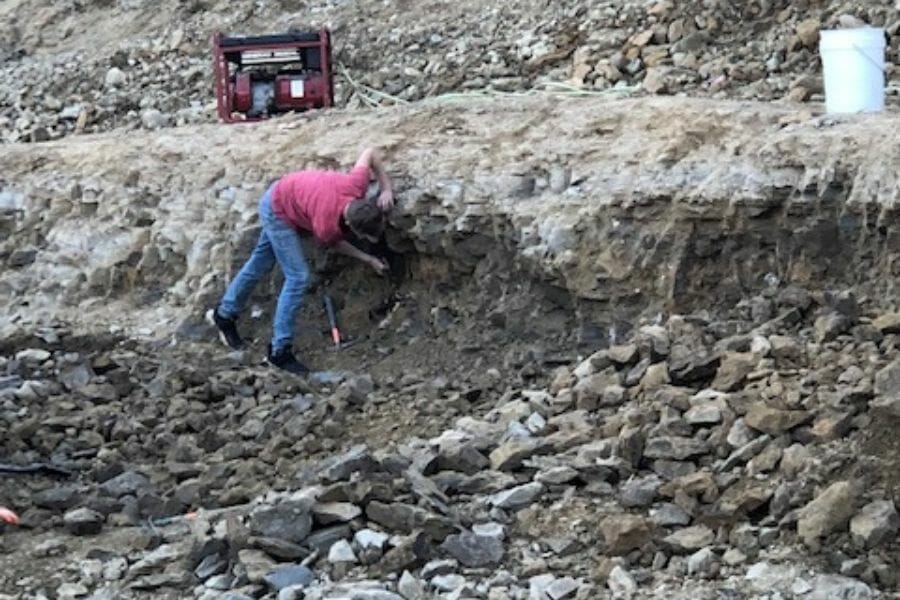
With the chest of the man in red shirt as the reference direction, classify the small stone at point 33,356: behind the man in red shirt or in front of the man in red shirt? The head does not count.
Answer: behind

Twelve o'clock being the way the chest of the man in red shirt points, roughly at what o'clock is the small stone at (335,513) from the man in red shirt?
The small stone is roughly at 3 o'clock from the man in red shirt.

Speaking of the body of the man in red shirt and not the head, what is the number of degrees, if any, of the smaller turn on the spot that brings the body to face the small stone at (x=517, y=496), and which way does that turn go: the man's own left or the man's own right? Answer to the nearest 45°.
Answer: approximately 90° to the man's own right

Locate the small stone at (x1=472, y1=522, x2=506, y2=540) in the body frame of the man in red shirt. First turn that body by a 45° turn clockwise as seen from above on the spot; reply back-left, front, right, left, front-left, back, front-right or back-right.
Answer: front-right

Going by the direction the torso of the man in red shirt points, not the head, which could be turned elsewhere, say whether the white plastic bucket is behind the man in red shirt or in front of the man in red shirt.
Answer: in front

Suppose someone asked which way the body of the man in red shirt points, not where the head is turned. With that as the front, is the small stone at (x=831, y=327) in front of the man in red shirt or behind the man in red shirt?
in front

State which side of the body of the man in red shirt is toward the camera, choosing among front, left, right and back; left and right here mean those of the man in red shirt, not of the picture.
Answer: right

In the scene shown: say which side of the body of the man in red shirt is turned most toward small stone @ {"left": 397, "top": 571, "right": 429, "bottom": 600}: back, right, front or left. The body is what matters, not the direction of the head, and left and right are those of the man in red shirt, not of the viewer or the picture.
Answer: right

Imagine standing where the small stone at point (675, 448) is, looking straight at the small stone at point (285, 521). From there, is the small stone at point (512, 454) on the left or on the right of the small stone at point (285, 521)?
right

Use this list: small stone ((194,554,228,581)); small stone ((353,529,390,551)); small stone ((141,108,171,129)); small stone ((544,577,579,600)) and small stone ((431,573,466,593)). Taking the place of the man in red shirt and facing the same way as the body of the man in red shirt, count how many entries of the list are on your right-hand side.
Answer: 4

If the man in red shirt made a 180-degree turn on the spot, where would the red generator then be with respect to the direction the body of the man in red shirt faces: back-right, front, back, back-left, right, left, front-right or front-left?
right

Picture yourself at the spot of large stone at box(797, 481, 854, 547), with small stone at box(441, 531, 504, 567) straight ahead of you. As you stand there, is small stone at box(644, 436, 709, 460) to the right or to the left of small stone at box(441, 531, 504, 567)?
right

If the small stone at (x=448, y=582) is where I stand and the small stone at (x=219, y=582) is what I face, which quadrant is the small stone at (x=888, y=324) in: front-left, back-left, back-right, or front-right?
back-right

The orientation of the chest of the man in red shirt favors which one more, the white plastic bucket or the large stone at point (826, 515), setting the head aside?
the white plastic bucket

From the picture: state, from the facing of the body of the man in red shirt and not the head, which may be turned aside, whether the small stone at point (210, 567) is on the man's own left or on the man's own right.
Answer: on the man's own right
